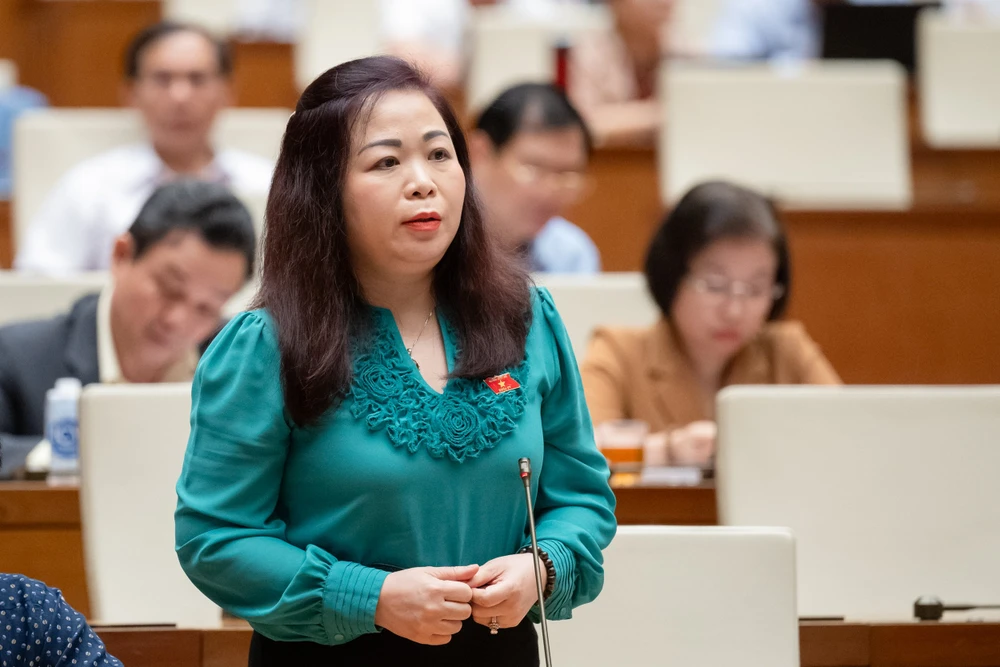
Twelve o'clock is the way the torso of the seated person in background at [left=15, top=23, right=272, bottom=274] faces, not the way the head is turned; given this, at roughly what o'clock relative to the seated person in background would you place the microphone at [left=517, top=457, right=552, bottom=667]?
The microphone is roughly at 12 o'clock from the seated person in background.

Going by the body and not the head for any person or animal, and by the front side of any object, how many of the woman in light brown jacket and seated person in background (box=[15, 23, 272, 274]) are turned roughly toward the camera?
2

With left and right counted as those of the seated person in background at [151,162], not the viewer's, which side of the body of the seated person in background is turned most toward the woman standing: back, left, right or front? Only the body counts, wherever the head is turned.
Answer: front

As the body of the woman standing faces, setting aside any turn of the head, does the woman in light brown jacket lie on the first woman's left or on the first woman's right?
on the first woman's left

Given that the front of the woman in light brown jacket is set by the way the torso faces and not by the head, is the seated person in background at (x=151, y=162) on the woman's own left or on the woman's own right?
on the woman's own right

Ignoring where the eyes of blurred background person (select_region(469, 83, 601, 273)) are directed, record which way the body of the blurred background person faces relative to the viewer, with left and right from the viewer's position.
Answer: facing the viewer and to the right of the viewer

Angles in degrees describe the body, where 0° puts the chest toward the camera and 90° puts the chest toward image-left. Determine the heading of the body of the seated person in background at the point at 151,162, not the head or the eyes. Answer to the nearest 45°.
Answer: approximately 0°

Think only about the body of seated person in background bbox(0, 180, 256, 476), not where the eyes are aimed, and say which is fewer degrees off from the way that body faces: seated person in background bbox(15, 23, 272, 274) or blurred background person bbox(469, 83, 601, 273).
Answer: the blurred background person

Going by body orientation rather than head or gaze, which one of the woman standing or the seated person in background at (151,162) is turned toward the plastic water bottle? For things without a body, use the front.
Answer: the seated person in background

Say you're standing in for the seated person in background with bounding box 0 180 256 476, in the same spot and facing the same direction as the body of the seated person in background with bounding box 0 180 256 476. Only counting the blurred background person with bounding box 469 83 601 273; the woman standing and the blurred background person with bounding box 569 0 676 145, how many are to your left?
2

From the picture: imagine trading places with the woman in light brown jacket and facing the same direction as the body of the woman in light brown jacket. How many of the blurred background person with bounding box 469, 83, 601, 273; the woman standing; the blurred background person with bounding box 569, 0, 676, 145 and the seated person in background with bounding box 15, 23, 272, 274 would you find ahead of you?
1

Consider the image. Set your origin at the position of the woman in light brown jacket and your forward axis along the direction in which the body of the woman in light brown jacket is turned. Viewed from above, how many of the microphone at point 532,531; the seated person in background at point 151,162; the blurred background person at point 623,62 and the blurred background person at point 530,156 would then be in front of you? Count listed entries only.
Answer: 1

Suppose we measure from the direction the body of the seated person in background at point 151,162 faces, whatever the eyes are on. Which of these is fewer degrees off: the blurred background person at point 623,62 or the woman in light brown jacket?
the woman in light brown jacket
